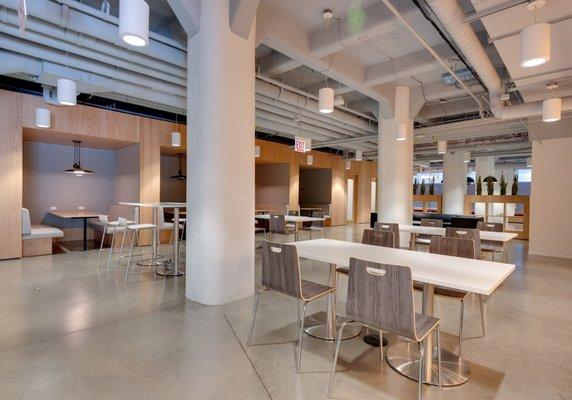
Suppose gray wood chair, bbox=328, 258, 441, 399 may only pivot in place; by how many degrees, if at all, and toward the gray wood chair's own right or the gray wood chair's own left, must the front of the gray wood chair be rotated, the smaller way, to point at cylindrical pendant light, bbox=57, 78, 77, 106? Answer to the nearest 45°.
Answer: approximately 135° to the gray wood chair's own left

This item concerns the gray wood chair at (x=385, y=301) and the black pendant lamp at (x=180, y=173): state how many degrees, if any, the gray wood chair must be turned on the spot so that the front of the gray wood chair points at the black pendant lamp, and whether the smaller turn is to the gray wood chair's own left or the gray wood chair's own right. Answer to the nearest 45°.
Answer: approximately 90° to the gray wood chair's own left

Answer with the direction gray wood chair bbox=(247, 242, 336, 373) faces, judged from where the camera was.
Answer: facing away from the viewer and to the right of the viewer
